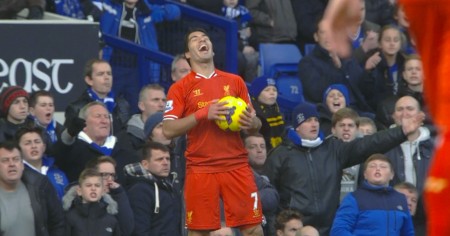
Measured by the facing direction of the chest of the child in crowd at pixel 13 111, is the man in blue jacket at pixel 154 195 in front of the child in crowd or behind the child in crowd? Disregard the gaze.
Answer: in front

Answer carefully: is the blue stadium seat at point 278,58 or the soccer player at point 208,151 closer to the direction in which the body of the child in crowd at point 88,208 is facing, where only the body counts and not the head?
the soccer player

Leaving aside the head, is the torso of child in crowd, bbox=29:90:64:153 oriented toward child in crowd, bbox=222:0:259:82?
no

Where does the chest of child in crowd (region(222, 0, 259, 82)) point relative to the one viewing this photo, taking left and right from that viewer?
facing the viewer and to the left of the viewer

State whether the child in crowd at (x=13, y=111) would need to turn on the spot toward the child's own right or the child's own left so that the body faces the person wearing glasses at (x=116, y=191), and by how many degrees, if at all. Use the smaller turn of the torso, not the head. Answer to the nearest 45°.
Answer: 0° — they already face them

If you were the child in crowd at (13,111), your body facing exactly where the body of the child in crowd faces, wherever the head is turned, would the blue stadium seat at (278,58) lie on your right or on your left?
on your left

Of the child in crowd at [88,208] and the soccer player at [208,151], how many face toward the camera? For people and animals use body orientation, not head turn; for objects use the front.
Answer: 2

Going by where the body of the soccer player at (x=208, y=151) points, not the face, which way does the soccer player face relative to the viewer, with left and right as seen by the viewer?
facing the viewer

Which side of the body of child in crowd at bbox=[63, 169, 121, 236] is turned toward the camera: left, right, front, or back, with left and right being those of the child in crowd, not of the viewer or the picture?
front

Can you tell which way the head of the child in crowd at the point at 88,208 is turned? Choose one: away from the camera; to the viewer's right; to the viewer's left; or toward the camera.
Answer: toward the camera

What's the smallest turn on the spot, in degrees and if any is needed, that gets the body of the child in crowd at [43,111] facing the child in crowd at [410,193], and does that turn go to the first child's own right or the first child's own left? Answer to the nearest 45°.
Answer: approximately 45° to the first child's own left

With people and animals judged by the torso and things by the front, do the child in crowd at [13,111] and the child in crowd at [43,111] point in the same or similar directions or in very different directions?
same or similar directions

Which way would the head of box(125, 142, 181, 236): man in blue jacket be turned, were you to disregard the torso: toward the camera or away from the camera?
toward the camera

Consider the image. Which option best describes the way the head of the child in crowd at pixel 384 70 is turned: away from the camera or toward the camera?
toward the camera

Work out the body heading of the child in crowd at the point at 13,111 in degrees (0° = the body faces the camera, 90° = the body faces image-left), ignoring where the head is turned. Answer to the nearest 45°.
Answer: approximately 315°
